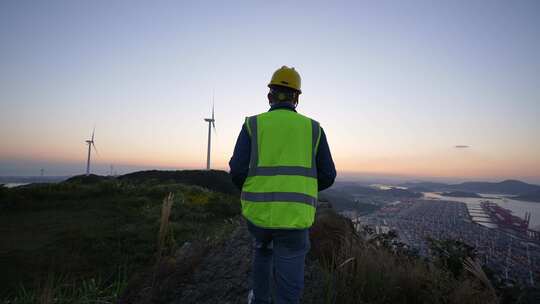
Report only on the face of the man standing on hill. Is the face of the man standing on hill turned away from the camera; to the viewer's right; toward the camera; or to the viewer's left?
away from the camera

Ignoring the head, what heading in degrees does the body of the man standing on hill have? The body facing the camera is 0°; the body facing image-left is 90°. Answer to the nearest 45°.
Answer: approximately 180°
